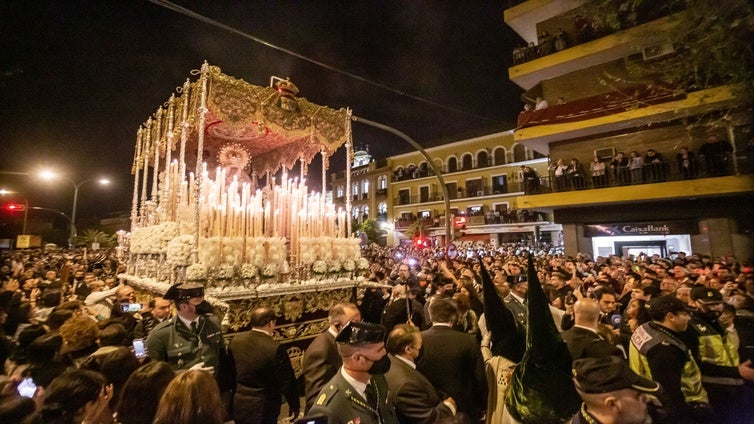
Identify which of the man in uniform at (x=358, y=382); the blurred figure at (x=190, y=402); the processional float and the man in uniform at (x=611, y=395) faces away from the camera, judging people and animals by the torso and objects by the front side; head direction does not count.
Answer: the blurred figure

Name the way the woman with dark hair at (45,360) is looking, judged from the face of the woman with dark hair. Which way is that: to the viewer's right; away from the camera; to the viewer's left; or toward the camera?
away from the camera

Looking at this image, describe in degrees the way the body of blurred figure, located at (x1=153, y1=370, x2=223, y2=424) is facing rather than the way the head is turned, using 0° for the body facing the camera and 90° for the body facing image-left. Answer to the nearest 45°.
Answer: approximately 180°

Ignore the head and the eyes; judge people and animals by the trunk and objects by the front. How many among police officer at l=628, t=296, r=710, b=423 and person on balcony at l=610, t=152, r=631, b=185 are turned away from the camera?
0

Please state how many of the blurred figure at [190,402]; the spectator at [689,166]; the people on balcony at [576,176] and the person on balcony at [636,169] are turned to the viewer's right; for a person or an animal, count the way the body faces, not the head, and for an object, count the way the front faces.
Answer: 0

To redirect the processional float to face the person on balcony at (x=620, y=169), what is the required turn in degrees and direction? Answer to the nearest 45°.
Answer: approximately 45° to its left

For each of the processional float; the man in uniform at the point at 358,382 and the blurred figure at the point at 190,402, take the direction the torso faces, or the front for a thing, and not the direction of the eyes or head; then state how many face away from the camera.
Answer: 1

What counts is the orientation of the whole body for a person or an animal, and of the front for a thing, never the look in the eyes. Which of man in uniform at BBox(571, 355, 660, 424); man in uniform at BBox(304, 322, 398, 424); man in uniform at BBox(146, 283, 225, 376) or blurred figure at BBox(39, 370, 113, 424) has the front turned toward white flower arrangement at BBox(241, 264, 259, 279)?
the blurred figure

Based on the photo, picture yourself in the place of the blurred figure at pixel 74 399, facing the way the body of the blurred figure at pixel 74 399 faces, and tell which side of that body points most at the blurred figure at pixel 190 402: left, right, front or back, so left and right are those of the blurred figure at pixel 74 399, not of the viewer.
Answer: right

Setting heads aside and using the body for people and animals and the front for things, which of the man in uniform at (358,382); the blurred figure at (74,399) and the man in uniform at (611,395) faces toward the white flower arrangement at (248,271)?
the blurred figure

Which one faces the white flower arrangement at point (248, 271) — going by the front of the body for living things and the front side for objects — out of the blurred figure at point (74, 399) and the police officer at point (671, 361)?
the blurred figure
